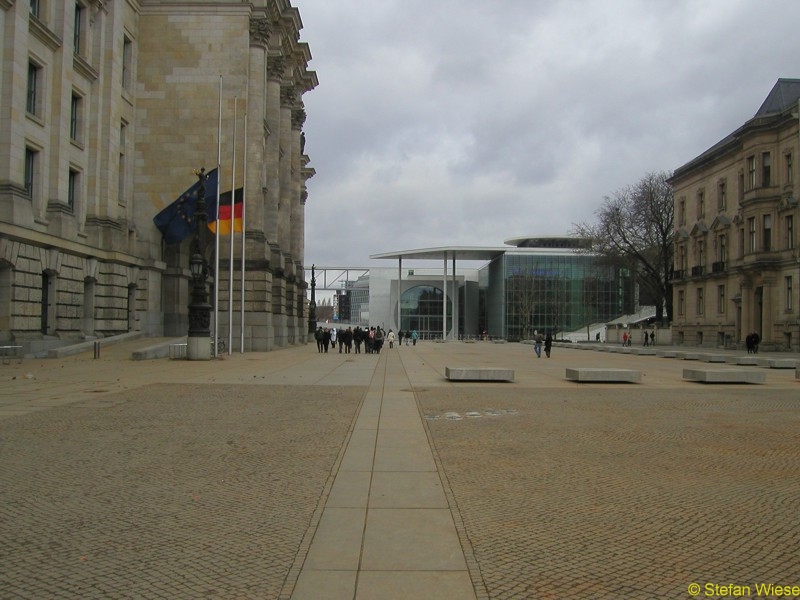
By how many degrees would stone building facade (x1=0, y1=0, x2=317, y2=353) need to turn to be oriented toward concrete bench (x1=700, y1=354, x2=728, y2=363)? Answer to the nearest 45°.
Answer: approximately 45° to its right

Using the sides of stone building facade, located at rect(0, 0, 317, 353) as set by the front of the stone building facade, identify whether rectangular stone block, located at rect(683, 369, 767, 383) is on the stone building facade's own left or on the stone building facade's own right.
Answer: on the stone building facade's own right

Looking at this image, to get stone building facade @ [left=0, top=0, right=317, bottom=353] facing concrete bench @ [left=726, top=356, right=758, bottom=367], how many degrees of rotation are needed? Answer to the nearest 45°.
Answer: approximately 45° to its right

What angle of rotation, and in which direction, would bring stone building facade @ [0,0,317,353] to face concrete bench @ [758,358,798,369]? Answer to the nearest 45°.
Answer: approximately 45° to its right

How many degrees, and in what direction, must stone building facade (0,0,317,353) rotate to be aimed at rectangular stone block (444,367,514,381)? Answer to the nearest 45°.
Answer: approximately 45° to its right

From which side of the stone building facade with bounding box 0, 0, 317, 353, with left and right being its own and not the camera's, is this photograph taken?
right

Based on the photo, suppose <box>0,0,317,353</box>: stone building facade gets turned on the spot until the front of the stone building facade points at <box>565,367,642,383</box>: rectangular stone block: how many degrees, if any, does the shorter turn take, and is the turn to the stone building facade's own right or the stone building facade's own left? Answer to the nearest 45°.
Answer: approximately 45° to the stone building facade's own right
